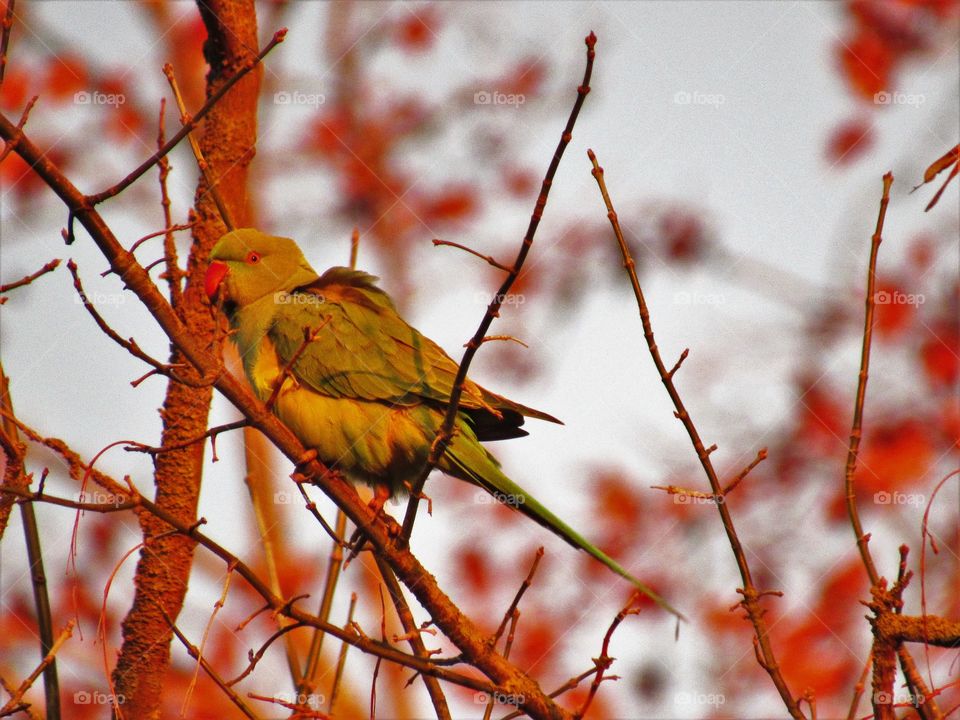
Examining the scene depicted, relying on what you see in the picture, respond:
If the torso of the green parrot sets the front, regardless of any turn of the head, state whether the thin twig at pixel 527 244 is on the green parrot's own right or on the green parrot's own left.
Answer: on the green parrot's own left

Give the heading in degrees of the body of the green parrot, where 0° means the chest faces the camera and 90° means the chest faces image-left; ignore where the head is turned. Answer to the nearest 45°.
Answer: approximately 90°
